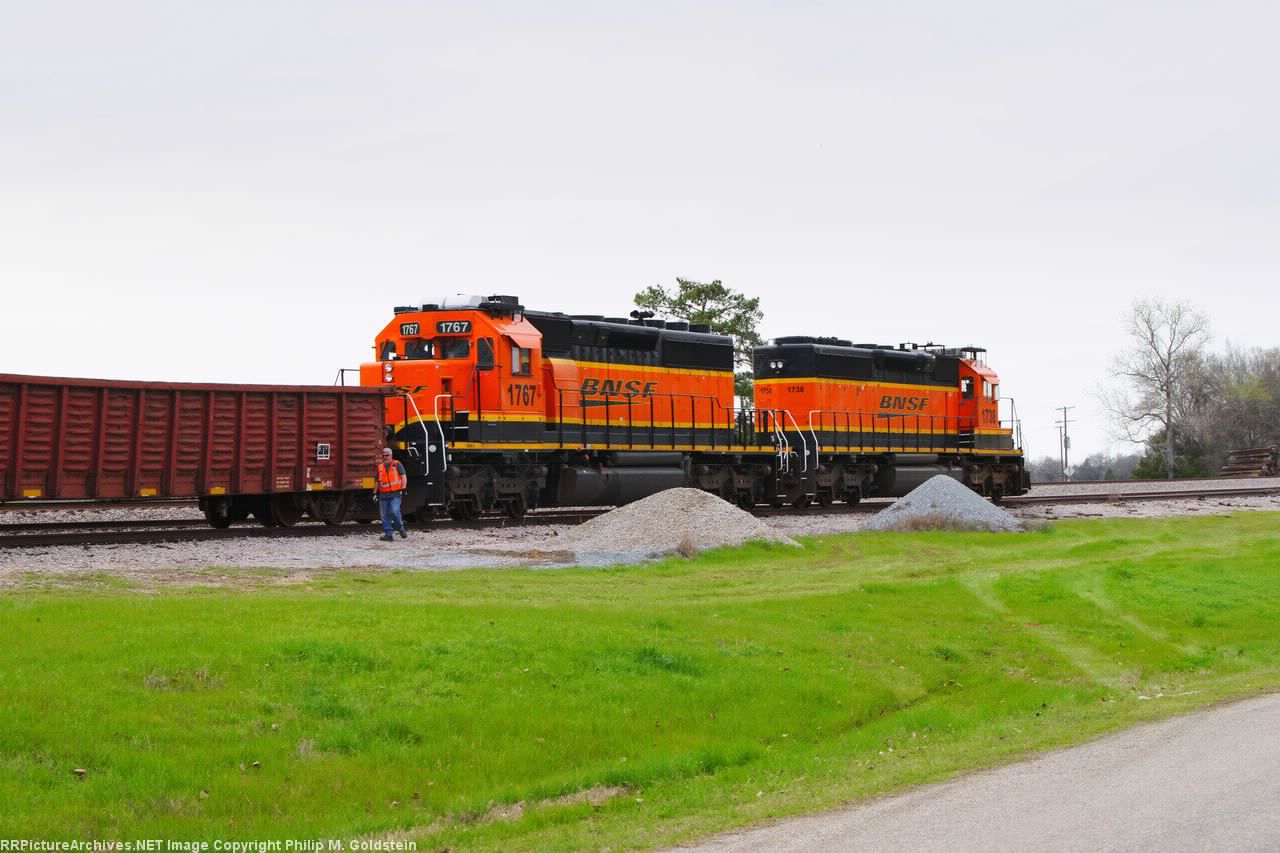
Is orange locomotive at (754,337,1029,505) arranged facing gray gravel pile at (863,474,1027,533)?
no

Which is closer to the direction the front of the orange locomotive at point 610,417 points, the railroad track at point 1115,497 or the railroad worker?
the railroad worker

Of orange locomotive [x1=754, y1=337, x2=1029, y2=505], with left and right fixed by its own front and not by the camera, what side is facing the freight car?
back

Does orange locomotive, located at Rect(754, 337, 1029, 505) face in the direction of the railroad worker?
no

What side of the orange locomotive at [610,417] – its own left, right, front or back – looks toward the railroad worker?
front

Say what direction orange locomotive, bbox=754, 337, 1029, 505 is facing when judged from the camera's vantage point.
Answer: facing away from the viewer and to the right of the viewer

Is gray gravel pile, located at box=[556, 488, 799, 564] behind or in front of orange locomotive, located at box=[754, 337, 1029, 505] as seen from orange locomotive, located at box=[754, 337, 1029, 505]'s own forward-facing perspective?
behind
